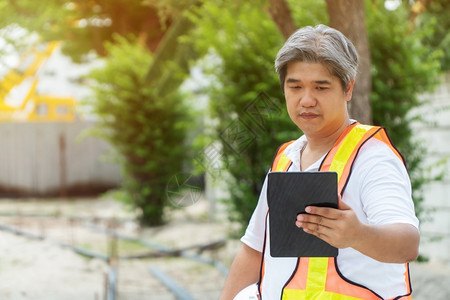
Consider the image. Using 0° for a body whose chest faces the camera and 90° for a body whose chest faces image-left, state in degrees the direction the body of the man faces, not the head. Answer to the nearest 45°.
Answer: approximately 45°

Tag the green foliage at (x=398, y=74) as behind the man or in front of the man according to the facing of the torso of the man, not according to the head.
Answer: behind

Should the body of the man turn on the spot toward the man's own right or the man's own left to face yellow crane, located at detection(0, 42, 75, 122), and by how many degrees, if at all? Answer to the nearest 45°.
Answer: approximately 90° to the man's own right

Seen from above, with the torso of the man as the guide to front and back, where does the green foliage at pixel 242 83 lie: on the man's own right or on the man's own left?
on the man's own right

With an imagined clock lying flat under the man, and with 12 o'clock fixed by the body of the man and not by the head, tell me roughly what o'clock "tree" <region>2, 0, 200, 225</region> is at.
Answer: The tree is roughly at 4 o'clock from the man.

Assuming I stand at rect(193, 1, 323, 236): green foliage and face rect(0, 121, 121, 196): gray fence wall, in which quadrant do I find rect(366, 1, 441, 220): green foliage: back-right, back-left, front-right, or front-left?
back-right

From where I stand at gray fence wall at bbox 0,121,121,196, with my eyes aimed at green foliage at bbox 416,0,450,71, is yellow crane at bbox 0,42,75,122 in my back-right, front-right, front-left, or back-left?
back-left

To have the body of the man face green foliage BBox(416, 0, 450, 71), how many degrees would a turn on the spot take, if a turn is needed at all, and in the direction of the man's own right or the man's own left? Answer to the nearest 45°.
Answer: approximately 135° to the man's own right

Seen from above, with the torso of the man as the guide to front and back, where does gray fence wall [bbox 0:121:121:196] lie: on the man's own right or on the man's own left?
on the man's own right
